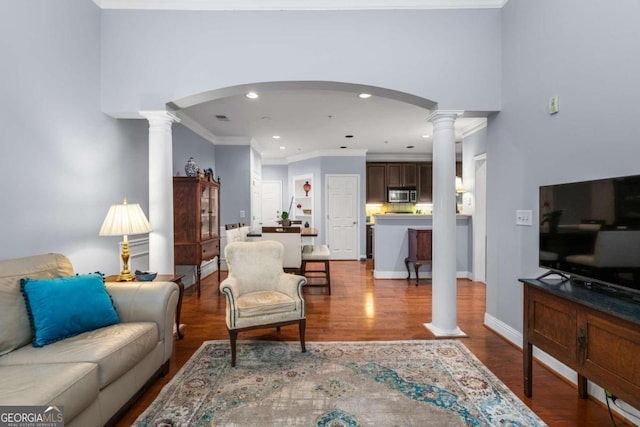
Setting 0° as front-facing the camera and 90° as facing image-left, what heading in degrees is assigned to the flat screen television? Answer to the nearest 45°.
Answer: approximately 45°

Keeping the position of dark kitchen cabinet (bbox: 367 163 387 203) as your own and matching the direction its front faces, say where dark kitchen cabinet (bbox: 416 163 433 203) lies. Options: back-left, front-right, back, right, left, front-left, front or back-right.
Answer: left

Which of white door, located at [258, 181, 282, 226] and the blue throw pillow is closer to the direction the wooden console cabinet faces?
the blue throw pillow

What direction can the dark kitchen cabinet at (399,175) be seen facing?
toward the camera

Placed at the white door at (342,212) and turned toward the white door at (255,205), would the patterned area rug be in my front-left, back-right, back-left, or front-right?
front-left

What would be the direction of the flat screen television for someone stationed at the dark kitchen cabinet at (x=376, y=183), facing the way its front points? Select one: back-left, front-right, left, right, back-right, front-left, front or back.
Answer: front

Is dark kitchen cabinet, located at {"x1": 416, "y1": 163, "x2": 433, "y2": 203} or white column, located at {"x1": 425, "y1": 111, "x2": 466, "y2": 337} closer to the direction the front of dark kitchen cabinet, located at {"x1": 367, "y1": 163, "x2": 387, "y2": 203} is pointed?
the white column

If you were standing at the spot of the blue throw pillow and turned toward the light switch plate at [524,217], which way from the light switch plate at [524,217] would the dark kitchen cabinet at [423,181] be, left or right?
left

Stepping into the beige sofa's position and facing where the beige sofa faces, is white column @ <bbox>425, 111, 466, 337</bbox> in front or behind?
in front

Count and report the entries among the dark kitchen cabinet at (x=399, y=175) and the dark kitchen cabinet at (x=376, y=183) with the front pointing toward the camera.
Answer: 2

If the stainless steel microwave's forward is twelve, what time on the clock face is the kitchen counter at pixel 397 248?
The kitchen counter is roughly at 12 o'clock from the stainless steel microwave.

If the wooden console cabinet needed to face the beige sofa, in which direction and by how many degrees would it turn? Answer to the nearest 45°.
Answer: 0° — it already faces it

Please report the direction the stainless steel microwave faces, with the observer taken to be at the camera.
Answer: facing the viewer

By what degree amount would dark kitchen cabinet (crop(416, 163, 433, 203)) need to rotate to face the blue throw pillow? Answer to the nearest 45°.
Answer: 0° — it already faces it

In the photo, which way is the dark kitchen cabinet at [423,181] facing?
toward the camera

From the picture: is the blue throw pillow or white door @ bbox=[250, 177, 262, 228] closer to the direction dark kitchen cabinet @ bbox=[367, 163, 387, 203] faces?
the blue throw pillow

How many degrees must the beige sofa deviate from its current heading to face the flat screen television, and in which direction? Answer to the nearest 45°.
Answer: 0° — it already faces it

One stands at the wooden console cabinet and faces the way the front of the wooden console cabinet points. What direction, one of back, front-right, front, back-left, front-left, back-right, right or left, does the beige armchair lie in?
front-right

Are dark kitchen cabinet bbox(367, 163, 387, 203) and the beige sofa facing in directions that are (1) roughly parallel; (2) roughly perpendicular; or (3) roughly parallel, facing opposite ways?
roughly perpendicular

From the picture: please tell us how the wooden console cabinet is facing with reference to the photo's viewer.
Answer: facing the viewer and to the left of the viewer
